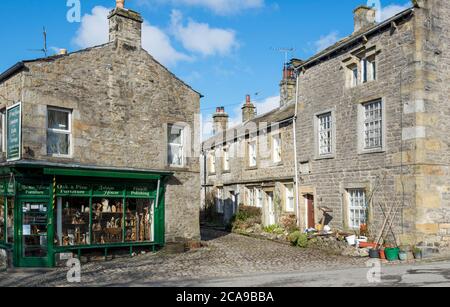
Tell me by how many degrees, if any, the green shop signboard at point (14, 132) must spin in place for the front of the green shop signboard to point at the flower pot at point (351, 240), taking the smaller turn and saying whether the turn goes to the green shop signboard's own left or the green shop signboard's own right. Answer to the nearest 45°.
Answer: approximately 135° to the green shop signboard's own left

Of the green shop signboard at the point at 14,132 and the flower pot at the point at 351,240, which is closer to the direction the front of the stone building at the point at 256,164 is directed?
the green shop signboard

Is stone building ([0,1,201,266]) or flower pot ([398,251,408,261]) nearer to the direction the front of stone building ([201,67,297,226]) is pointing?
the stone building

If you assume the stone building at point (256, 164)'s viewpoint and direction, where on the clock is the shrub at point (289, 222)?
The shrub is roughly at 10 o'clock from the stone building.

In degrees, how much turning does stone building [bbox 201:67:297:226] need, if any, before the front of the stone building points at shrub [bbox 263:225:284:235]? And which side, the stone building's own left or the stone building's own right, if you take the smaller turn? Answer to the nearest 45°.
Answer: approximately 45° to the stone building's own left

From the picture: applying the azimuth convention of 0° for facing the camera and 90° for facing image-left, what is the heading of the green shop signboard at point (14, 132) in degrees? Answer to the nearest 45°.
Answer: approximately 45°

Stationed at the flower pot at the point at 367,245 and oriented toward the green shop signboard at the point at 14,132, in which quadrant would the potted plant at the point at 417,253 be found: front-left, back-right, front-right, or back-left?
back-left

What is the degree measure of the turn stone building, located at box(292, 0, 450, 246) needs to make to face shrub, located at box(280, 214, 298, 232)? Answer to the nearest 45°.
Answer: approximately 90° to its right

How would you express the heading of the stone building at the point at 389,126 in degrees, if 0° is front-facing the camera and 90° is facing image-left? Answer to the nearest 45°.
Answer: approximately 45°

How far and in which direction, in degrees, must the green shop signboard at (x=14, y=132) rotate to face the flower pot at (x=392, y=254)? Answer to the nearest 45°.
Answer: approximately 135° to its left
